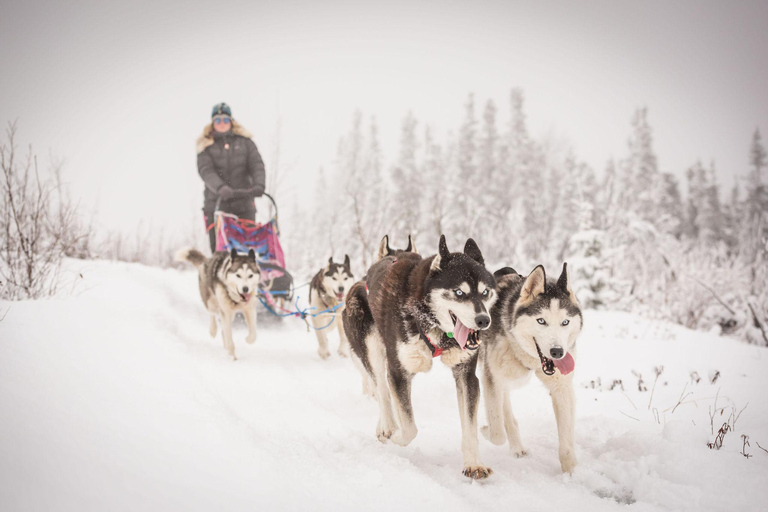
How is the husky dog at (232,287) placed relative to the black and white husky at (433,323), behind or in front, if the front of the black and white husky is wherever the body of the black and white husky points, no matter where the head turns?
behind

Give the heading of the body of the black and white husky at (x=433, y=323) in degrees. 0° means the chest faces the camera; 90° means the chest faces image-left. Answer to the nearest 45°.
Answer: approximately 315°

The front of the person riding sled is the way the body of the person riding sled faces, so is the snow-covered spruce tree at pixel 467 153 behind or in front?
behind

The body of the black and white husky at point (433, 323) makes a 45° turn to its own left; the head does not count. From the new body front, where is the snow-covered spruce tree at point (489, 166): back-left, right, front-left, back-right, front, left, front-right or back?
left

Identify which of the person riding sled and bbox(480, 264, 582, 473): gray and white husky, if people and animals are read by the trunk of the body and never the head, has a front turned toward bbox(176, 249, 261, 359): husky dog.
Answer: the person riding sled

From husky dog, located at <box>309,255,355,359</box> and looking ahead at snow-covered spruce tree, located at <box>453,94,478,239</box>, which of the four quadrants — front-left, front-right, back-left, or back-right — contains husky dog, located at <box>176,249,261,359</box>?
back-left

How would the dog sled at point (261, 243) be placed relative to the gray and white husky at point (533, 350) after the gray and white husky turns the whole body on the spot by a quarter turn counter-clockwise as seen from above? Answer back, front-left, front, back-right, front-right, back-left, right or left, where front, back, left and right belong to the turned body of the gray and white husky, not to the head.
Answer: left

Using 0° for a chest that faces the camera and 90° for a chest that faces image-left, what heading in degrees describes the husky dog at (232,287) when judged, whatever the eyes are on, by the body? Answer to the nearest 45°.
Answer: approximately 315°

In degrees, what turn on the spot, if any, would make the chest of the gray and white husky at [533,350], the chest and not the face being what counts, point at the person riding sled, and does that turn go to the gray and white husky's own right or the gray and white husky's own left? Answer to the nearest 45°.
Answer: approximately 180°

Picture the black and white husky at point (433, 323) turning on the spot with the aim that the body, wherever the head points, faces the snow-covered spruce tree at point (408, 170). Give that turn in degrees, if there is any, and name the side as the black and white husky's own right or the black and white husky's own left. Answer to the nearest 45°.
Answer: approximately 135° to the black and white husky's own left
